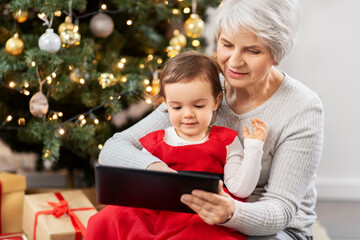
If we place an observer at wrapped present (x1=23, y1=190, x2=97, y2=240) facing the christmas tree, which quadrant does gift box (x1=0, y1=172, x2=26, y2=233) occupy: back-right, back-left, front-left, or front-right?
front-left

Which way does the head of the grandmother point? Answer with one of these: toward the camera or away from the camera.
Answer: toward the camera

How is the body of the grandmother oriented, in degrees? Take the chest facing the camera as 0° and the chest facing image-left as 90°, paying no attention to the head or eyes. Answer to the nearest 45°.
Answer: approximately 45°

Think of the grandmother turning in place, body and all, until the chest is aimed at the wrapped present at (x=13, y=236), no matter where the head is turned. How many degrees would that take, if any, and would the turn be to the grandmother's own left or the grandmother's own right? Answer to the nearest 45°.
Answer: approximately 90° to the grandmother's own right

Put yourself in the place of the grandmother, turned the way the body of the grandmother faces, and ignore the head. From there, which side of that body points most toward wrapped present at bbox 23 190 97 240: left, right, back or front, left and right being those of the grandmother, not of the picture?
right

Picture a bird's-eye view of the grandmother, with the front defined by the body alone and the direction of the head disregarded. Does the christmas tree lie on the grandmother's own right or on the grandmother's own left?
on the grandmother's own right

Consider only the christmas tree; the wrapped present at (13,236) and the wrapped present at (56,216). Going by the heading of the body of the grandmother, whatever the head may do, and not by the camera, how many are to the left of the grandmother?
0

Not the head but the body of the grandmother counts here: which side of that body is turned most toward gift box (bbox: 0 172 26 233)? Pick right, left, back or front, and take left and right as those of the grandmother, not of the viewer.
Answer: right

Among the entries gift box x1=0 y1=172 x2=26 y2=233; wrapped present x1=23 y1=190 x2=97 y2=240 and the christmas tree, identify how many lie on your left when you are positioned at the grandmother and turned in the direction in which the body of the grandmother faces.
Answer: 0
